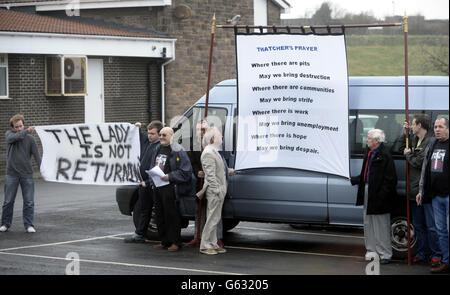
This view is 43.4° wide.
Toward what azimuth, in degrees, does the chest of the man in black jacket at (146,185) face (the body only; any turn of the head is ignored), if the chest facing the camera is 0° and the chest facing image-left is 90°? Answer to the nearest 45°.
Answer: approximately 45°

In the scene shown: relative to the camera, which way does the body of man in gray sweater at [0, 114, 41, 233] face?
toward the camera

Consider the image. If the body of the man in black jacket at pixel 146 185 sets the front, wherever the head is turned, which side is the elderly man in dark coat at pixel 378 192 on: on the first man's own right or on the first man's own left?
on the first man's own left

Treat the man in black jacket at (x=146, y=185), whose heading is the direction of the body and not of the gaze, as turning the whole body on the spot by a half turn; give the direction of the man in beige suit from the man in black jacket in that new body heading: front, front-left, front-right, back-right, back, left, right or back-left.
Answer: right

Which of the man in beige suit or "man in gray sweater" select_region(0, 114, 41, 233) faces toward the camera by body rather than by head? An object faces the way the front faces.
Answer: the man in gray sweater

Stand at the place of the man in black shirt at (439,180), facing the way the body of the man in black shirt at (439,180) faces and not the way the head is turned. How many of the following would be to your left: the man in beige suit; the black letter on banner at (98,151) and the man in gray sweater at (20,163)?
0

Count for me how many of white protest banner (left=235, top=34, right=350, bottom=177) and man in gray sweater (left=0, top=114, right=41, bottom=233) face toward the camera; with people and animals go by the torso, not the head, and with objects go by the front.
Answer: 2

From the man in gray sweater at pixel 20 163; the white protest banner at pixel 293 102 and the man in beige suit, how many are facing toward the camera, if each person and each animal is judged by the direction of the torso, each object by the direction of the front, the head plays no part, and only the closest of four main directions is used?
2

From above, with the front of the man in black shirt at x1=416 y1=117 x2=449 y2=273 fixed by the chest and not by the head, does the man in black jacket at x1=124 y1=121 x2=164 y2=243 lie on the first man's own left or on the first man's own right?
on the first man's own right

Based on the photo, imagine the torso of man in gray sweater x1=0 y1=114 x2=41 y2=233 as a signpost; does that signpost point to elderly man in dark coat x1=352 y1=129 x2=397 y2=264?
no

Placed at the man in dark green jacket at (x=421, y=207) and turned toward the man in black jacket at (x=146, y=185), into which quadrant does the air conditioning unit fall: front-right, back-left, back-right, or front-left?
front-right

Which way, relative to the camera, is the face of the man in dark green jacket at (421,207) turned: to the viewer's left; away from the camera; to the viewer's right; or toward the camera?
to the viewer's left

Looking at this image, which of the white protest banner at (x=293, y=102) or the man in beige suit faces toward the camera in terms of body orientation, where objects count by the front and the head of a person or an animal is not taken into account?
the white protest banner

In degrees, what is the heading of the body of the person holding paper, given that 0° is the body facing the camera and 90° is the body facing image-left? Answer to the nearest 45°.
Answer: approximately 45°

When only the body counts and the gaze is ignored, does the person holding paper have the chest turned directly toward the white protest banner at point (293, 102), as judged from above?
no

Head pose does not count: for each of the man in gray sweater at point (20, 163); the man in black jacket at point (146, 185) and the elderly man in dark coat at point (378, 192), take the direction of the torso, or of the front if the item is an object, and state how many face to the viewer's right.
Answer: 0

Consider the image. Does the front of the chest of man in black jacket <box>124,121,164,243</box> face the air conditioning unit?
no

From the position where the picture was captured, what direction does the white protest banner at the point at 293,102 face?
facing the viewer

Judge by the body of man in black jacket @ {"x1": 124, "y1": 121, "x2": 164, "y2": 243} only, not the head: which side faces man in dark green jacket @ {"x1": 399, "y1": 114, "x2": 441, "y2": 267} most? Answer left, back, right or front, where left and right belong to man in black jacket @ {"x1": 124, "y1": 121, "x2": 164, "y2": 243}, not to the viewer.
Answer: left
